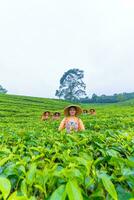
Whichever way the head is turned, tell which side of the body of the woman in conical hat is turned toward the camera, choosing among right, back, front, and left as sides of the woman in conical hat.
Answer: front
